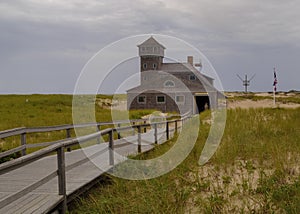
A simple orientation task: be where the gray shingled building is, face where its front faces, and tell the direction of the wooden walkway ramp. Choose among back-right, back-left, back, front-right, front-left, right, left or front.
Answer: front-right
